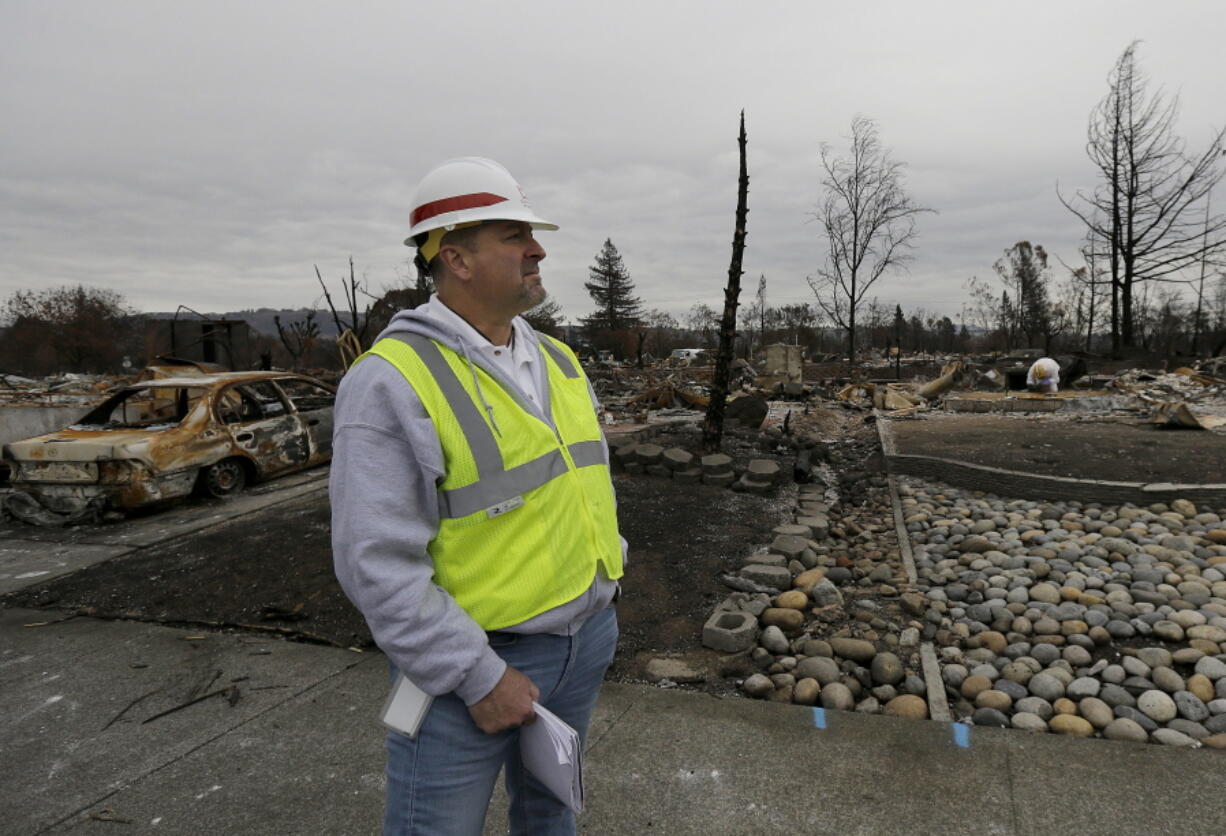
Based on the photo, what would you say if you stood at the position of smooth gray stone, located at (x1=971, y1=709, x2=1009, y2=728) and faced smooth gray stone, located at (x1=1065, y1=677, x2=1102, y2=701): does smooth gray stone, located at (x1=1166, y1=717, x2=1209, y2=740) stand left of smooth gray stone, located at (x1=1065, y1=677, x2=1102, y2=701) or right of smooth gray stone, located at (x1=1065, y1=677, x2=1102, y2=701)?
right

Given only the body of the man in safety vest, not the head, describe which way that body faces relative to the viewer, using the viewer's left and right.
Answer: facing the viewer and to the right of the viewer

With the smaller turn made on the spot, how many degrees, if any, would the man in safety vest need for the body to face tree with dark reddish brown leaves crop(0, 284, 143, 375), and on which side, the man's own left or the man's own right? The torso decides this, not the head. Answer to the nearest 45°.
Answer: approximately 180°

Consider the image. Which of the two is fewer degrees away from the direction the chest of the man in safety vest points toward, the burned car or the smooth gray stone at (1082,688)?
the smooth gray stone

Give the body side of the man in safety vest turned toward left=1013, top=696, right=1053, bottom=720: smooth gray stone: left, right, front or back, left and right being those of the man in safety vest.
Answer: left

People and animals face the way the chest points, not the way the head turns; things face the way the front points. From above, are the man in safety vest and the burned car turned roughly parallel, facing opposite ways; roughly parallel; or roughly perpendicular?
roughly perpendicular

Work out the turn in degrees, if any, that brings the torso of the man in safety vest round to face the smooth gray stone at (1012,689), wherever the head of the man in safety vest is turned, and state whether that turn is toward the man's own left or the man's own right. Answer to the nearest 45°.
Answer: approximately 90° to the man's own left

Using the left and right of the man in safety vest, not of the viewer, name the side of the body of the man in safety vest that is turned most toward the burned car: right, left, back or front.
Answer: back

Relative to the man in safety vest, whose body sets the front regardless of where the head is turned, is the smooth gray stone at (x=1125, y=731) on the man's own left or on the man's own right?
on the man's own left

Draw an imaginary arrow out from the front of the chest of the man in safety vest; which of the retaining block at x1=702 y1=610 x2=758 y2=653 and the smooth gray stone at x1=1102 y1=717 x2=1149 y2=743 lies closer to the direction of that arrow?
the smooth gray stone

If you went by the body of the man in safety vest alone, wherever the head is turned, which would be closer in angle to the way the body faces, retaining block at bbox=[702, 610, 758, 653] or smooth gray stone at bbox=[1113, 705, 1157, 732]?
the smooth gray stone

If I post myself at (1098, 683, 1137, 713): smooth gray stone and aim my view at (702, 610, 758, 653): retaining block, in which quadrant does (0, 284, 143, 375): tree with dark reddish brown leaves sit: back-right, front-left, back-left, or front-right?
front-right

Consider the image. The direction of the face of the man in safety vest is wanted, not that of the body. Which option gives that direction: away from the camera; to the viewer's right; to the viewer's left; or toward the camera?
to the viewer's right

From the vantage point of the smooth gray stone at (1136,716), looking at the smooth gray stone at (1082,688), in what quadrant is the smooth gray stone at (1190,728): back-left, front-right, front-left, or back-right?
back-right
